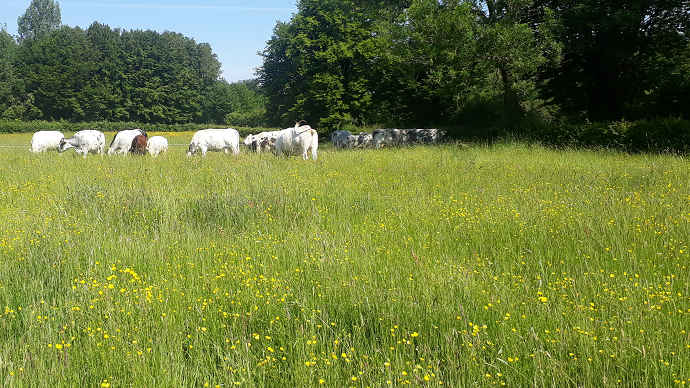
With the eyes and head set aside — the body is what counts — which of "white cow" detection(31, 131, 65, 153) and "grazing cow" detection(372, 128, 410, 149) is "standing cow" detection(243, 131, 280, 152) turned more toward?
the white cow

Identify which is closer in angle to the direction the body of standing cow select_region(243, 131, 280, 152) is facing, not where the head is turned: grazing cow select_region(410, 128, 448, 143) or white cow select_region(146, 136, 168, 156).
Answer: the white cow

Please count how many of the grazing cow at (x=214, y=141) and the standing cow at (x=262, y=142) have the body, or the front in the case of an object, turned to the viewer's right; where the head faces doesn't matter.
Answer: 0

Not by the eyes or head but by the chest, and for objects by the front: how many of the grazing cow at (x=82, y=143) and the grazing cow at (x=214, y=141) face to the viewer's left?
2

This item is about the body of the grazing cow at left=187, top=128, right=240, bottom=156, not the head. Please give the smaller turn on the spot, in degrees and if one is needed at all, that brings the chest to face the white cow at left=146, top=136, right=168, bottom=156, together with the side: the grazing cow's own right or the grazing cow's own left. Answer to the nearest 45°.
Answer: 0° — it already faces it

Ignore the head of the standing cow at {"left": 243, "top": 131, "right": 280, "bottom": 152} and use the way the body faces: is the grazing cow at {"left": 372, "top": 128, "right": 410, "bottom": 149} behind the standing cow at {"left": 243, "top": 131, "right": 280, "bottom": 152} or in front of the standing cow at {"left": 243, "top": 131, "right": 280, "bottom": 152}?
behind

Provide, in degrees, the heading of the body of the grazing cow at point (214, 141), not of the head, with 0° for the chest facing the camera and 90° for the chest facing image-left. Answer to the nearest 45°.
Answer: approximately 90°

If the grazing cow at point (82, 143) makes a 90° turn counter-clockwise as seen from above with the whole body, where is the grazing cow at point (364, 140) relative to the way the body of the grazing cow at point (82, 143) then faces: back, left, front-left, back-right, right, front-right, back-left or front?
left
